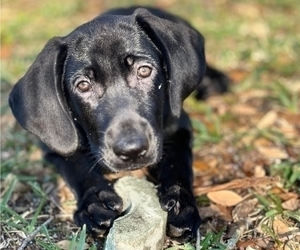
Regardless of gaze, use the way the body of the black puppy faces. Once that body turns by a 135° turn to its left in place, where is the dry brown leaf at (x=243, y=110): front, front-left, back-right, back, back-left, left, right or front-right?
front

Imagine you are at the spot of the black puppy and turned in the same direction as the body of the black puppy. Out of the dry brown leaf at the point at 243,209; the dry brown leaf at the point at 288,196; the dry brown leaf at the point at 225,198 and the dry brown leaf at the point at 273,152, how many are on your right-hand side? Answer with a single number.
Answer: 0

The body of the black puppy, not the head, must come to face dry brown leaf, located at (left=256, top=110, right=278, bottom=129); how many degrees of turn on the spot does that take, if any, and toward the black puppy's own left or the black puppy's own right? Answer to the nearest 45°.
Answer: approximately 135° to the black puppy's own left

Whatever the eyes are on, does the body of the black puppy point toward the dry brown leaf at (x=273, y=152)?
no

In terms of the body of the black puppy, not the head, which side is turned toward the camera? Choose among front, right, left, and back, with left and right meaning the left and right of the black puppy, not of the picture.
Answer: front

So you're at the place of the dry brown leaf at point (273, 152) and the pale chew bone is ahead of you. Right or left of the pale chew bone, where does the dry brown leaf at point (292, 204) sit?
left

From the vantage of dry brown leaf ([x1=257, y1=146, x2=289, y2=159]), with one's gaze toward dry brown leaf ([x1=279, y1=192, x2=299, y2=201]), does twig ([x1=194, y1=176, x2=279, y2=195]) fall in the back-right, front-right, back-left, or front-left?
front-right

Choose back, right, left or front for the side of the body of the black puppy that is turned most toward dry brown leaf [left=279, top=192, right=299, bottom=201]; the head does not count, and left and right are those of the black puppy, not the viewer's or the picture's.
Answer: left

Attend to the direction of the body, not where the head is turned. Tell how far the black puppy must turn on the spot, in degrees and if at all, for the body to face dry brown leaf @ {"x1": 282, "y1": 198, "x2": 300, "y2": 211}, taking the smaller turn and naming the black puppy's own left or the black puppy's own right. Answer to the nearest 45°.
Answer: approximately 45° to the black puppy's own left

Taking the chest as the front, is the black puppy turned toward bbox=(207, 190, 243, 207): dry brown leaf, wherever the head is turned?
no
